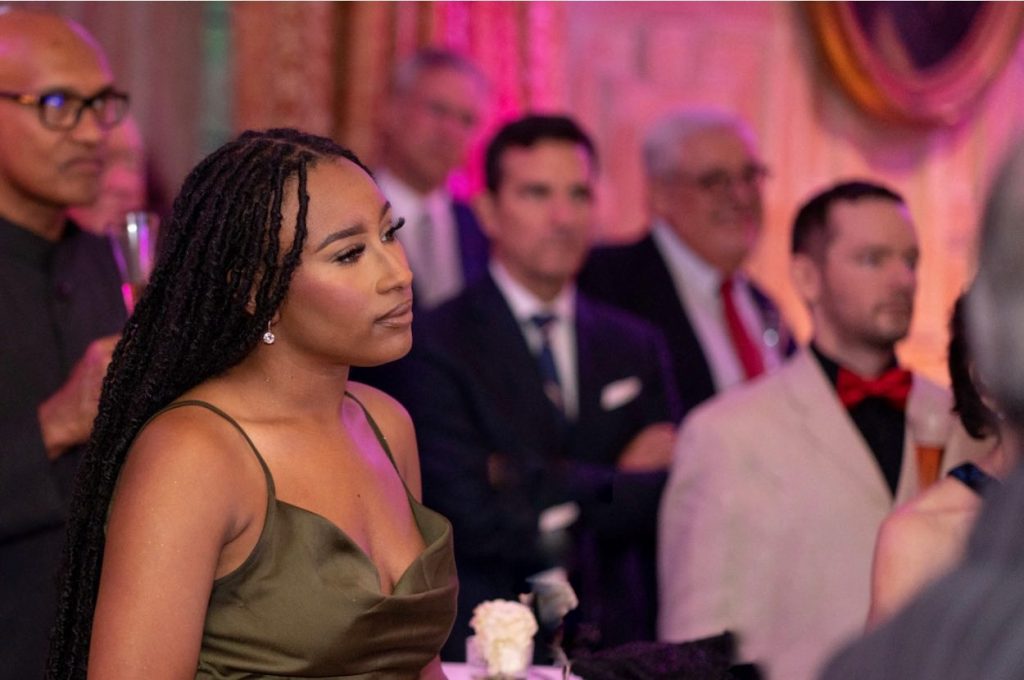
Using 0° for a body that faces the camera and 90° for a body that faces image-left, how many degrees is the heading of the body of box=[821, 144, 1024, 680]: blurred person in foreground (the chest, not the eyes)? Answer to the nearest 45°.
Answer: approximately 180°

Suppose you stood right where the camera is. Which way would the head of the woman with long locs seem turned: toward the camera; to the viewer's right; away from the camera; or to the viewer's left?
to the viewer's right

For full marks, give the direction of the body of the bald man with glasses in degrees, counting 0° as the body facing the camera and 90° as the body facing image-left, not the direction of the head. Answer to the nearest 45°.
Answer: approximately 315°

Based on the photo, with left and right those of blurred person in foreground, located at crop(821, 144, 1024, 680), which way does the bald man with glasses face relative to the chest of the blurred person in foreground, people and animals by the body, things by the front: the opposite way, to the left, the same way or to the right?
to the right

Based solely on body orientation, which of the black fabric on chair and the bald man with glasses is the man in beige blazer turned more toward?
the black fabric on chair

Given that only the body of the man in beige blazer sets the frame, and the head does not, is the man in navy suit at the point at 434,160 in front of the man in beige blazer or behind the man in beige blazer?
behind

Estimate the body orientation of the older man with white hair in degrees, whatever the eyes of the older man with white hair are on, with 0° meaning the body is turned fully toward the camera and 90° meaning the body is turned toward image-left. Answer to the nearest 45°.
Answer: approximately 315°

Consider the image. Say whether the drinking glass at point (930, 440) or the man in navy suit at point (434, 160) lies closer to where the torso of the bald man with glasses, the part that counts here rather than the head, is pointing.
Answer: the drinking glass
